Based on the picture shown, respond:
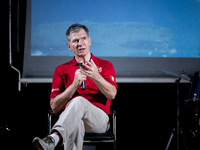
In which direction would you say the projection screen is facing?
toward the camera

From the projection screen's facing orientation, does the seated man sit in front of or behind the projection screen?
in front
